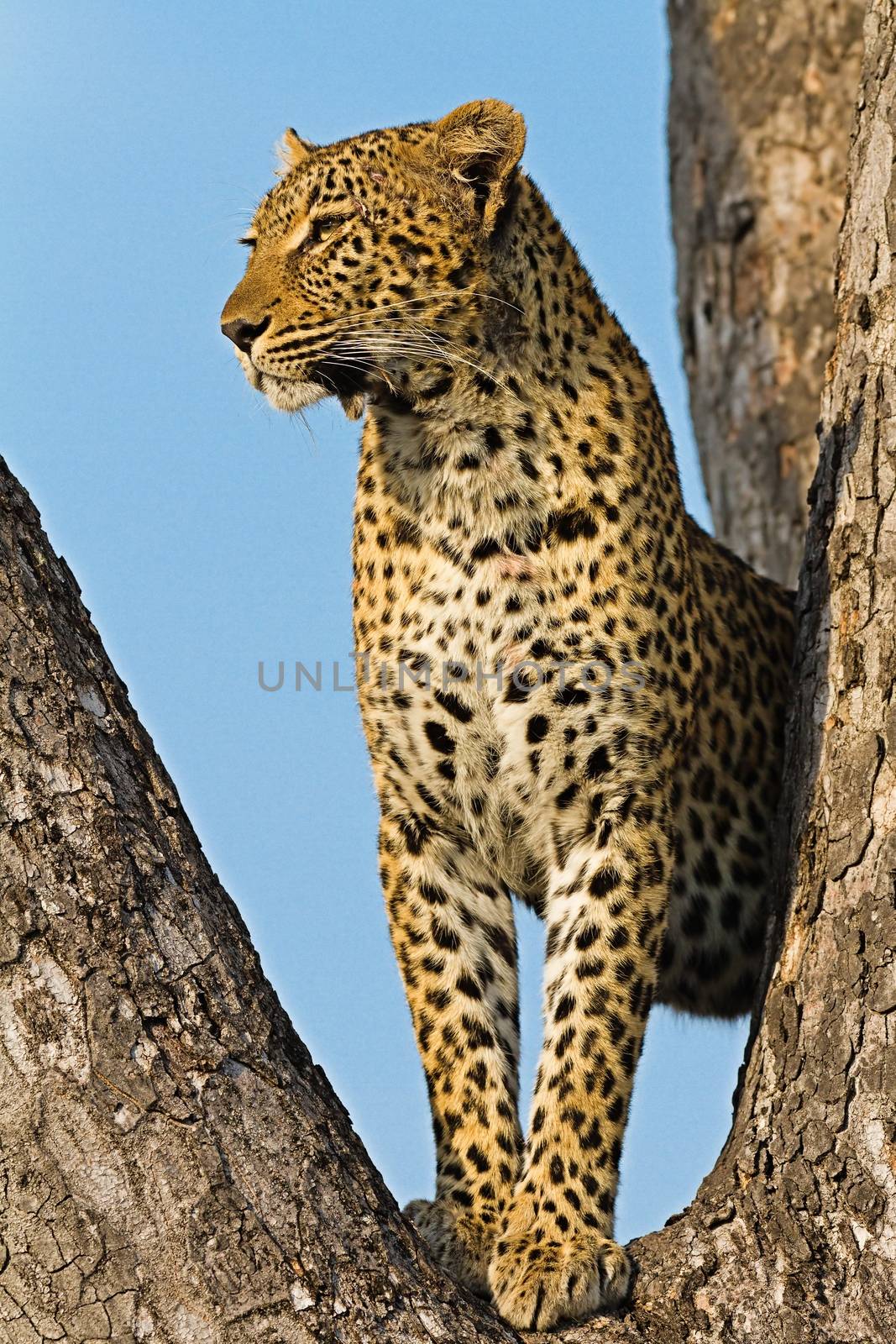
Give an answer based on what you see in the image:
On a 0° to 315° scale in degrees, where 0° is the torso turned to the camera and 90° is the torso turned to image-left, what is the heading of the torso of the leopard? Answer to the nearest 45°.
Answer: approximately 45°
